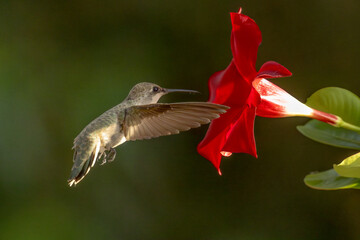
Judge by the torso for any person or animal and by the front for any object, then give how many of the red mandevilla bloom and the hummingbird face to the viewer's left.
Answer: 1

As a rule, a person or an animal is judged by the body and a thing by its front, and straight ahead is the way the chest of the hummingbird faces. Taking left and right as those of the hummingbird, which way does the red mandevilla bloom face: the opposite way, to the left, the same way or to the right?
the opposite way

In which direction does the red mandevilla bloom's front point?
to the viewer's left

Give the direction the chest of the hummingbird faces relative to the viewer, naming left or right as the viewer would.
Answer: facing to the right of the viewer

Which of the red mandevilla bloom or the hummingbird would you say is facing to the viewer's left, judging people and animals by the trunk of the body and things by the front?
the red mandevilla bloom
